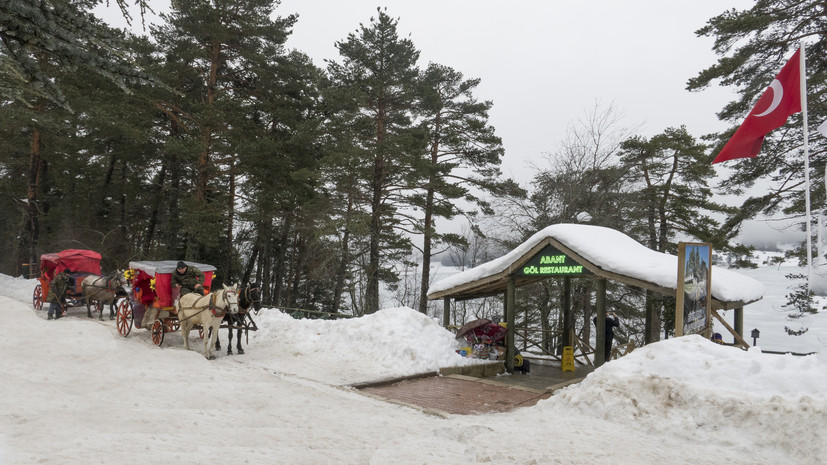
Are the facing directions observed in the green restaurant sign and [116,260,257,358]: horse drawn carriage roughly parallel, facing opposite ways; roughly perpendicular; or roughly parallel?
roughly perpendicular

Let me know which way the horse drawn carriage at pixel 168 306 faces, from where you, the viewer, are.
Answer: facing the viewer and to the right of the viewer

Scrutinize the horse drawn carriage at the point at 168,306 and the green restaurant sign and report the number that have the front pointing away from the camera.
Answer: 0

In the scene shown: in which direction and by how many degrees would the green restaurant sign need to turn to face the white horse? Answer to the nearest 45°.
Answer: approximately 90° to its right

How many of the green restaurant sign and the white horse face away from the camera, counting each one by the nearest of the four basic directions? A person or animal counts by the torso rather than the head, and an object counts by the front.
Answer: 0

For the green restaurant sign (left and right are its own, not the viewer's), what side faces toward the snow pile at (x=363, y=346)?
right

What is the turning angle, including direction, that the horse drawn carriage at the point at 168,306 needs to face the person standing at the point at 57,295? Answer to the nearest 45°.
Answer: approximately 180°

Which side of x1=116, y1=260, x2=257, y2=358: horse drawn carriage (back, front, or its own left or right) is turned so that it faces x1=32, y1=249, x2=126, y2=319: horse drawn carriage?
back

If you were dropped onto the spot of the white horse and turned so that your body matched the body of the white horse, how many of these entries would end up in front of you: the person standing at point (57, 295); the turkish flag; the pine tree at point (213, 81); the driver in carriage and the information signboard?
2

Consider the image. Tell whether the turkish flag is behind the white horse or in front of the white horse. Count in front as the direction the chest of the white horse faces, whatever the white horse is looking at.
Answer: in front

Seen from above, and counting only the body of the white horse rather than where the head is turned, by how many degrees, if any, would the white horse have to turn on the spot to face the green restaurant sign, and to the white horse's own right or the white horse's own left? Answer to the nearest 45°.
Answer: approximately 45° to the white horse's own left

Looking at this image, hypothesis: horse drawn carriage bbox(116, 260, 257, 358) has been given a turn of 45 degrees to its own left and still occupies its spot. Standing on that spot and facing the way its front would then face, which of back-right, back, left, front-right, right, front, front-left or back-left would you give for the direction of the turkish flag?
front-right

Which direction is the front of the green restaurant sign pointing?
toward the camera

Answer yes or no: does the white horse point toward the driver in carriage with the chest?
no

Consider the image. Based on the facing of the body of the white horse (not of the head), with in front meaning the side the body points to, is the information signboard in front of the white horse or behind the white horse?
in front

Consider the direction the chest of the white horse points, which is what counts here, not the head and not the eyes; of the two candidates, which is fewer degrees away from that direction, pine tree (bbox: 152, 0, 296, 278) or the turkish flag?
the turkish flag

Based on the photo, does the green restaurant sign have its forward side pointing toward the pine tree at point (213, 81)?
no
